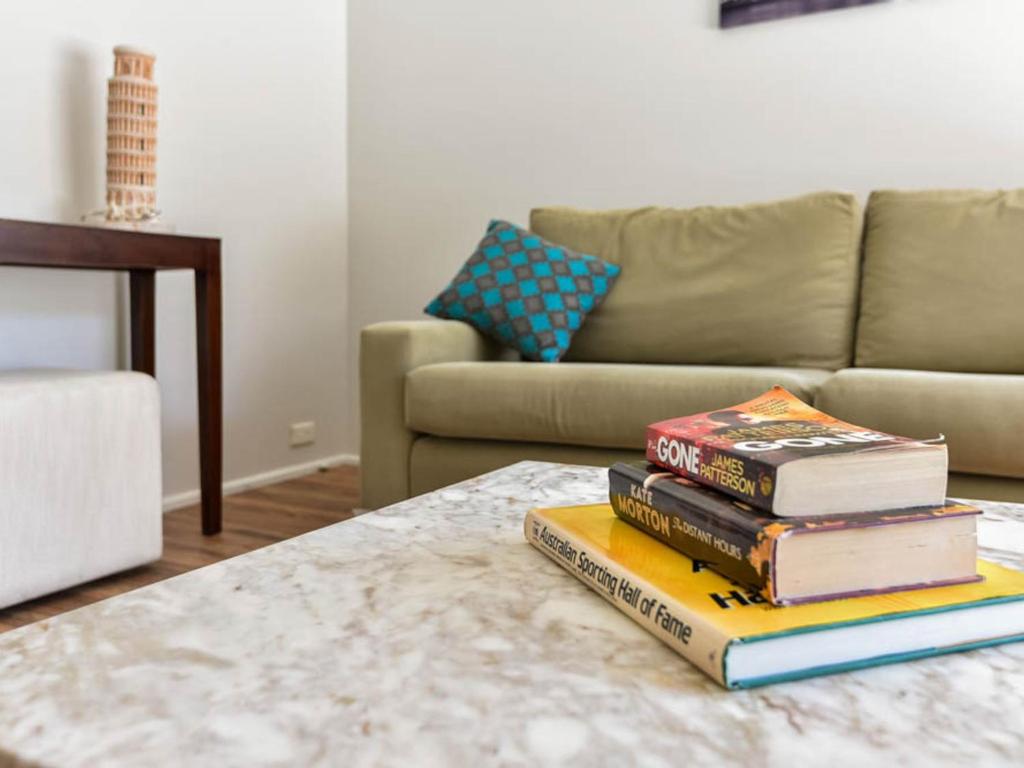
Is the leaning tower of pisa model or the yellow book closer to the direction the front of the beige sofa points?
the yellow book

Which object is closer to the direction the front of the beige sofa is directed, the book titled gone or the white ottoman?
the book titled gone

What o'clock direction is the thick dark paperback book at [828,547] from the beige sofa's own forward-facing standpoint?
The thick dark paperback book is roughly at 12 o'clock from the beige sofa.

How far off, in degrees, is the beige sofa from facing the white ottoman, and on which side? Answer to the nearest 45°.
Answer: approximately 45° to its right

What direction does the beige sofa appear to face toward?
toward the camera

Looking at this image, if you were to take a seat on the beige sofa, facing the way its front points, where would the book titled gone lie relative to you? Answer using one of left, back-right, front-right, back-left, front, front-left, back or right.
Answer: front

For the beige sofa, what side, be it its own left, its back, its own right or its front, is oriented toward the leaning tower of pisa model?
right

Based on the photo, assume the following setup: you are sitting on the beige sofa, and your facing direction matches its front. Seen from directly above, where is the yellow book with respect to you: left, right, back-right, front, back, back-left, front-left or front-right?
front

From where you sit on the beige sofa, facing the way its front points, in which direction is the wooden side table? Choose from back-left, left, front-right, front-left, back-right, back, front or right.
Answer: right

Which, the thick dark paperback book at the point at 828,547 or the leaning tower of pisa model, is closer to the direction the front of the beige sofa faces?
the thick dark paperback book
